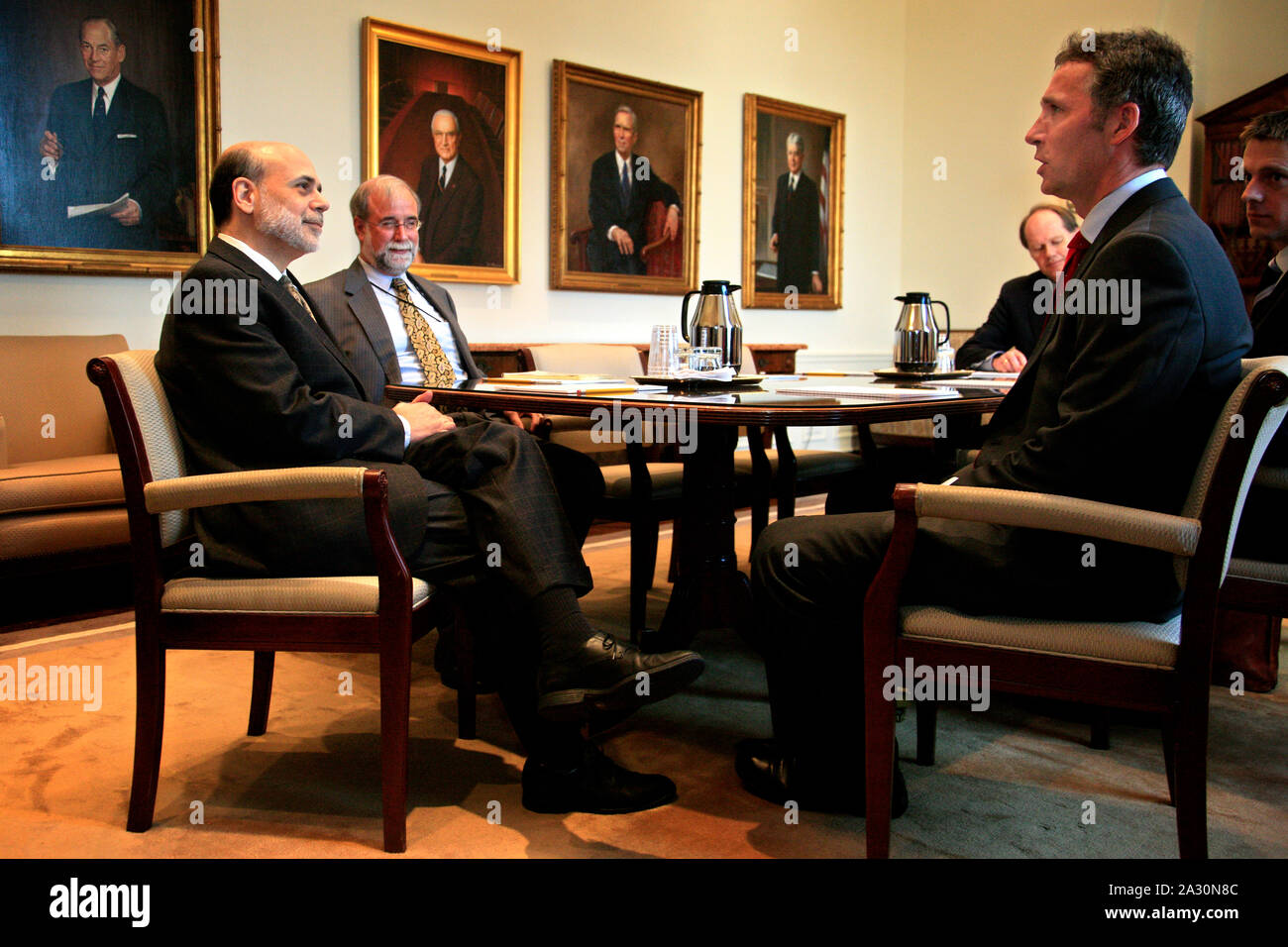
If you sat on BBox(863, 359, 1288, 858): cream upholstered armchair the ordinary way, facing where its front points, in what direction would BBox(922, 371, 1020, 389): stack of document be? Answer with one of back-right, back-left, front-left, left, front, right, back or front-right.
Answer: right

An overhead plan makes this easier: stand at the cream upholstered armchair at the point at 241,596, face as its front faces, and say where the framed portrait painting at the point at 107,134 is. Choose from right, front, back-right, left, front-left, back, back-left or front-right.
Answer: left

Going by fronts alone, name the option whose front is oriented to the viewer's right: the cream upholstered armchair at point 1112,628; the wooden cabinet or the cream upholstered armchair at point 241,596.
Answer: the cream upholstered armchair at point 241,596

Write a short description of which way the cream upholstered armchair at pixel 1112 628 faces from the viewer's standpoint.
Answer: facing to the left of the viewer

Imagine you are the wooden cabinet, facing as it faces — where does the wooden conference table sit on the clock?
The wooden conference table is roughly at 11 o'clock from the wooden cabinet.

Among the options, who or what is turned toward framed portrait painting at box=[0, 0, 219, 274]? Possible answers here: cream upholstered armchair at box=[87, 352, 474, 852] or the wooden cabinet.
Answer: the wooden cabinet

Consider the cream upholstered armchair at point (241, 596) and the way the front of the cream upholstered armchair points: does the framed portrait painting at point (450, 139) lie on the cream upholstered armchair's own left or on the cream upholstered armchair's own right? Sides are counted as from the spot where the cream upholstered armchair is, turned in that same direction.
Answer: on the cream upholstered armchair's own left

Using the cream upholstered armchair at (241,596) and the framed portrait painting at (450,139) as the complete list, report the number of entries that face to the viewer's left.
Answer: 0

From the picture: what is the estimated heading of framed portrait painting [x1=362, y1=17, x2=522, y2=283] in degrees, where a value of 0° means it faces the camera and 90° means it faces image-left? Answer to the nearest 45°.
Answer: approximately 315°

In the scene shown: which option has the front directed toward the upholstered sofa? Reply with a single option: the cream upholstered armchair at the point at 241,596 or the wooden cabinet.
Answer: the wooden cabinet

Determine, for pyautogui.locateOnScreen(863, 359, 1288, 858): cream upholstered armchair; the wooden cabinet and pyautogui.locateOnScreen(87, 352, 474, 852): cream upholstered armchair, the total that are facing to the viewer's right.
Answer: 1

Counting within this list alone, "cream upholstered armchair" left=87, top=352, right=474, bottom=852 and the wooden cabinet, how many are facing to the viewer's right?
1

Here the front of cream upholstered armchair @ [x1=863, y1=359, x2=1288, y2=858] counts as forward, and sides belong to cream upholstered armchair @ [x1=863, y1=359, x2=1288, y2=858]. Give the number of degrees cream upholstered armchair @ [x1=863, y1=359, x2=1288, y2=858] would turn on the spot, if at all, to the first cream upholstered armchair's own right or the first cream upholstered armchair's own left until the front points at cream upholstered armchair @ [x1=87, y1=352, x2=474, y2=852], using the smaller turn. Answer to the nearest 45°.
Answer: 0° — it already faces it

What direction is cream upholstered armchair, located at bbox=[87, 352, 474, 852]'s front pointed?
to the viewer's right

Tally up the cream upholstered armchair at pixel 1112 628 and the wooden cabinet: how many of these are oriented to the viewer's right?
0
